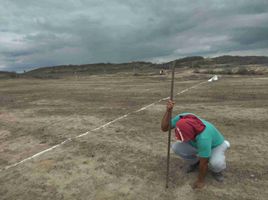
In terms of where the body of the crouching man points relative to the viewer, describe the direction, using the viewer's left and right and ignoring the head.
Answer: facing the viewer and to the left of the viewer
